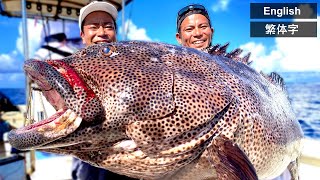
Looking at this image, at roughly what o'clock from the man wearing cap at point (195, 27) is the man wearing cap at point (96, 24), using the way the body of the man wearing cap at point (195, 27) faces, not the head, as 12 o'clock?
the man wearing cap at point (96, 24) is roughly at 2 o'clock from the man wearing cap at point (195, 27).

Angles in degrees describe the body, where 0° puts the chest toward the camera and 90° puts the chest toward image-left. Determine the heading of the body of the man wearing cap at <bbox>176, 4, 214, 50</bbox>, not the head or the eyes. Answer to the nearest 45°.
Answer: approximately 0°
